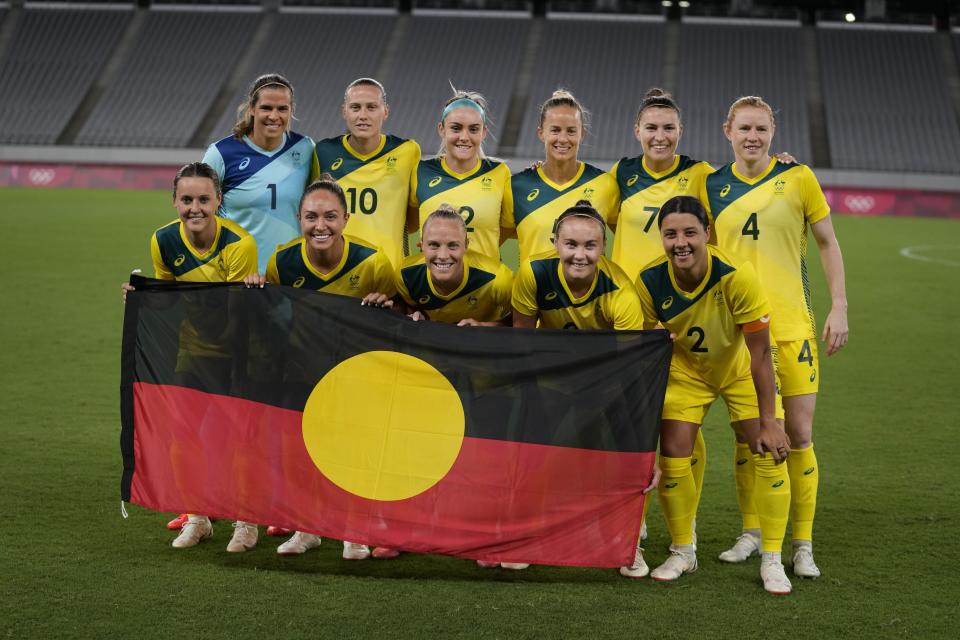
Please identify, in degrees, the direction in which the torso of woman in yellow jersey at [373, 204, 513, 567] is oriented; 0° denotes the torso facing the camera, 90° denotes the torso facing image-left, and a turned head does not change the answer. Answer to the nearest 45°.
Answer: approximately 0°

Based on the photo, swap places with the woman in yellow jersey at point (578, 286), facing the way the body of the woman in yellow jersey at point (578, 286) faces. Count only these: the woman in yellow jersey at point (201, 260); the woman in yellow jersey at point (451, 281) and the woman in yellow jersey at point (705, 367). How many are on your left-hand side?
1

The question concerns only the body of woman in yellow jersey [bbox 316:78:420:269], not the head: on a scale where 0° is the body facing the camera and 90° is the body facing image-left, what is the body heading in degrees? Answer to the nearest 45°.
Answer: approximately 0°

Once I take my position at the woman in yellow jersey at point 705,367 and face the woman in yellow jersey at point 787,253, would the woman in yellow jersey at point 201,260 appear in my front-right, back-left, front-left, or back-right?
back-left

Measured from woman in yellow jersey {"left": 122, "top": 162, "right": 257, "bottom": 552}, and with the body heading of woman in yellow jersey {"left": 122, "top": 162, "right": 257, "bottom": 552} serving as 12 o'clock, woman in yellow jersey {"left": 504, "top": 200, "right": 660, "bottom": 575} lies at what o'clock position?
woman in yellow jersey {"left": 504, "top": 200, "right": 660, "bottom": 575} is roughly at 10 o'clock from woman in yellow jersey {"left": 122, "top": 162, "right": 257, "bottom": 552}.
